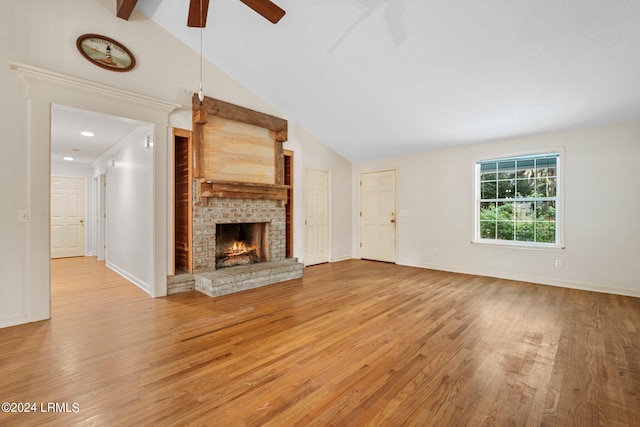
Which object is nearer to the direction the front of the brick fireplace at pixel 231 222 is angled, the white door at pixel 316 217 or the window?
the window

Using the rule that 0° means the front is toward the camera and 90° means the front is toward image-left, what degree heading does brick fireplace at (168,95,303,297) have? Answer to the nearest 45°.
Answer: approximately 315°

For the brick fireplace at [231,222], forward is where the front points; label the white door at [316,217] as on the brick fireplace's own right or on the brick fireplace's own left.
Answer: on the brick fireplace's own left

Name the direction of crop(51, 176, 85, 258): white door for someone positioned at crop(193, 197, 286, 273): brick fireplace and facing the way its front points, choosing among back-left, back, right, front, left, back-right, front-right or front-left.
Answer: back

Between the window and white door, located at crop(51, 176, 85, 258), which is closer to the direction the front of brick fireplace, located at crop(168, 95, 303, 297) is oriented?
the window

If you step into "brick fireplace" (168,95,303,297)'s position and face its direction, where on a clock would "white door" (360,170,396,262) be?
The white door is roughly at 10 o'clock from the brick fireplace.

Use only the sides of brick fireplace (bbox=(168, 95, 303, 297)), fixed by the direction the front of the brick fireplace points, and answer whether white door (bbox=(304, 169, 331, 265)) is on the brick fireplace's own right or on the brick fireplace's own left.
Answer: on the brick fireplace's own left

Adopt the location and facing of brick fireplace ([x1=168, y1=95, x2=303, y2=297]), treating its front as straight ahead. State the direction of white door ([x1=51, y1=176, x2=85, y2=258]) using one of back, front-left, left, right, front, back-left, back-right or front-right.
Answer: back
